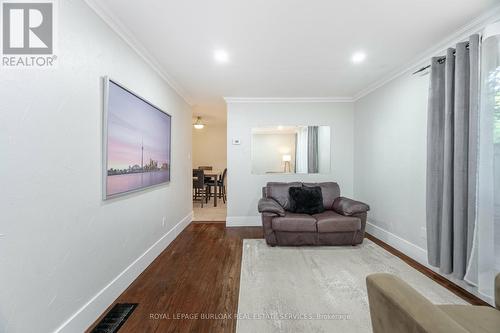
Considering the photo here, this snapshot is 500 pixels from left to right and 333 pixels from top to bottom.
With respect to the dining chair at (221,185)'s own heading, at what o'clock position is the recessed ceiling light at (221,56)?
The recessed ceiling light is roughly at 9 o'clock from the dining chair.

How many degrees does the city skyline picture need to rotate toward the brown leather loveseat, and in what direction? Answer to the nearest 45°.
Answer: approximately 45° to its left

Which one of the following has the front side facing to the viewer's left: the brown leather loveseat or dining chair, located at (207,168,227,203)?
the dining chair

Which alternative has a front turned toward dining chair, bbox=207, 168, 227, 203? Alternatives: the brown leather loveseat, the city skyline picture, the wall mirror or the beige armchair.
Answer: the beige armchair

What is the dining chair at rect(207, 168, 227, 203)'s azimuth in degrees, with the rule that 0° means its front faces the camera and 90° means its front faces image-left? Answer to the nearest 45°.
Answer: approximately 90°

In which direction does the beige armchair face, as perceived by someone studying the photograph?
facing away from the viewer and to the left of the viewer

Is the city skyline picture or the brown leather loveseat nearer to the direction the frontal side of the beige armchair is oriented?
the brown leather loveseat

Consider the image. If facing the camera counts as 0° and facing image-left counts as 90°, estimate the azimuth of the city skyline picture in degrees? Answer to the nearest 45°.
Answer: approximately 315°
